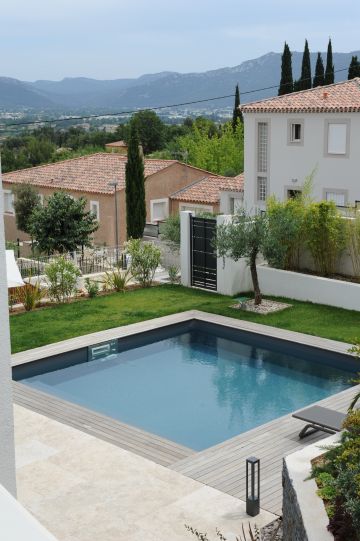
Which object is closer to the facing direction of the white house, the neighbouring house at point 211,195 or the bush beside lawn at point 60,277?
the bush beside lawn

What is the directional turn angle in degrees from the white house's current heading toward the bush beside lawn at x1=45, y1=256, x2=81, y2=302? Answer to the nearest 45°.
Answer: approximately 45° to its right

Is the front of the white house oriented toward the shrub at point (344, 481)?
yes

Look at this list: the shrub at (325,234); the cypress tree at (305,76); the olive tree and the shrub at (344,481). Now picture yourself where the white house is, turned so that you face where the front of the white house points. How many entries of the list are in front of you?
3

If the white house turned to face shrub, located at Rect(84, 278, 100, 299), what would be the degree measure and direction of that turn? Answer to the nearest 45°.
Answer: approximately 45° to its right

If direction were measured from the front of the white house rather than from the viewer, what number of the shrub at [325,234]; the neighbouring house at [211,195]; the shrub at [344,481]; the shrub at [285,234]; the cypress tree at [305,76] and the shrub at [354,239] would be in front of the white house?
4

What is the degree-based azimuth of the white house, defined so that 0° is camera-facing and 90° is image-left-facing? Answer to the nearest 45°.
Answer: approximately 0°

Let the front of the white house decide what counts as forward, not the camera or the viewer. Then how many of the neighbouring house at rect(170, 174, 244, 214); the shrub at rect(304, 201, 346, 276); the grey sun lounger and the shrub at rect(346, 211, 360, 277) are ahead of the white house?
3

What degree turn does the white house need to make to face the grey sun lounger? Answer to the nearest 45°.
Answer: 0° — it already faces it

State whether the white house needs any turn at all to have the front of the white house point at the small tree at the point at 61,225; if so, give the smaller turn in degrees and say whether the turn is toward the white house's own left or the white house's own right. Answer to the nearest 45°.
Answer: approximately 45° to the white house's own right

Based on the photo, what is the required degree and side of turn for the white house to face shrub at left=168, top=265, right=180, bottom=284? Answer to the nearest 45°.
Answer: approximately 45° to its right

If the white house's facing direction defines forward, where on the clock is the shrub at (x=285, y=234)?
The shrub is roughly at 12 o'clock from the white house.
